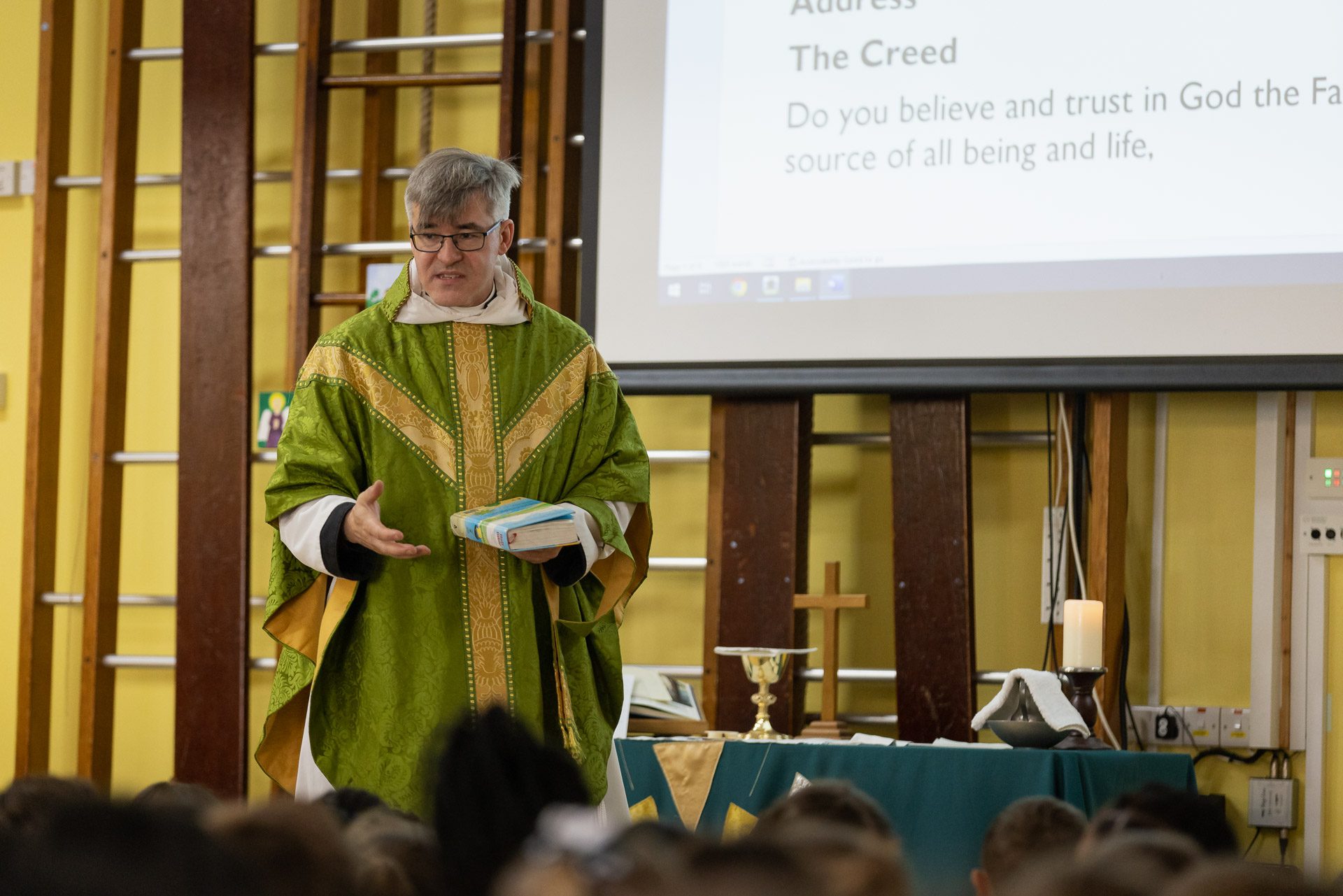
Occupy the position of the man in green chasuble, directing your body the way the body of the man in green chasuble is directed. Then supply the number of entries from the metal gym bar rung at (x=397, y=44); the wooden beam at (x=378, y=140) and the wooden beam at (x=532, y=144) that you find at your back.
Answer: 3

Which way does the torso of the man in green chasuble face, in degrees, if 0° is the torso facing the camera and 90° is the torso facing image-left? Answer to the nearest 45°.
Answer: approximately 0°

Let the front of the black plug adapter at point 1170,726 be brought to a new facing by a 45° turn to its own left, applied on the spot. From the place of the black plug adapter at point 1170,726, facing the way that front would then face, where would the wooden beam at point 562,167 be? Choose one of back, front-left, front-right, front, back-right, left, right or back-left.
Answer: back-right

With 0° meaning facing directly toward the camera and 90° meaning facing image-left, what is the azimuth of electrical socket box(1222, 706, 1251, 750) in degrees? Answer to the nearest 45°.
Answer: approximately 0°

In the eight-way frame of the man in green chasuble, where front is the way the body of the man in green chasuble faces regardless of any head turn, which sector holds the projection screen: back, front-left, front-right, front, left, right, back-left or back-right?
back-left
